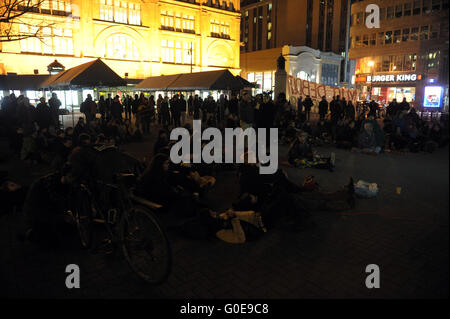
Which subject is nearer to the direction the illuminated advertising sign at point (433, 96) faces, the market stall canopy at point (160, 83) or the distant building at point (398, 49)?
the market stall canopy

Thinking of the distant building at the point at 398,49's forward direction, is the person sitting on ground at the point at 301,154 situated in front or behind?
in front

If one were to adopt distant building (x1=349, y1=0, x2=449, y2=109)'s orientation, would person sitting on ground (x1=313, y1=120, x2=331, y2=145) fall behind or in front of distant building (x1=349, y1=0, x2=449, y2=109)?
in front

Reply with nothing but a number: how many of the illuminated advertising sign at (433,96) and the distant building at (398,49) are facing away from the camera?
0

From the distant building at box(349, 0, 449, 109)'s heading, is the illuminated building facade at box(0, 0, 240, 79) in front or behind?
in front

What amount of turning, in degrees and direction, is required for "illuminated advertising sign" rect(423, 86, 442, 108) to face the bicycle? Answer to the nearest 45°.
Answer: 0° — it already faces it

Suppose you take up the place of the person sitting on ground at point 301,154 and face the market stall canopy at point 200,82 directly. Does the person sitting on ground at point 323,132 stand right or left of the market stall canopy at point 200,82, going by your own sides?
right

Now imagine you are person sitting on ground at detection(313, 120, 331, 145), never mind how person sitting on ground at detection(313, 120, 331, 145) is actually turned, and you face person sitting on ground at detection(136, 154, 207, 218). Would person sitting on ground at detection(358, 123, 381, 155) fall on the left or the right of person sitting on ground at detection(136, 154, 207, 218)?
left

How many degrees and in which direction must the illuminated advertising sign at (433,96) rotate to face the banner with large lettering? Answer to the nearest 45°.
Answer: approximately 45° to its right

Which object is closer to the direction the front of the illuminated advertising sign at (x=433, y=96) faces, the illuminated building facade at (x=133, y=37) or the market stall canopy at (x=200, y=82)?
the market stall canopy
